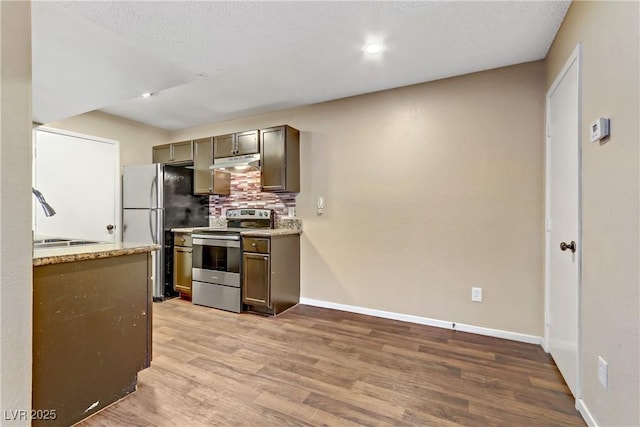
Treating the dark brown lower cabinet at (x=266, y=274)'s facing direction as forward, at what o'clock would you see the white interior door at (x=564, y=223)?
The white interior door is roughly at 9 o'clock from the dark brown lower cabinet.

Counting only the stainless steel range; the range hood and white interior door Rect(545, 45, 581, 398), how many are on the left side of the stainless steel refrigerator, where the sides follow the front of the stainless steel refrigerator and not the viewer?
3

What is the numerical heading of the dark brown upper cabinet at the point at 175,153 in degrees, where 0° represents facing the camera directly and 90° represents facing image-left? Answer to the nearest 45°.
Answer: approximately 45°

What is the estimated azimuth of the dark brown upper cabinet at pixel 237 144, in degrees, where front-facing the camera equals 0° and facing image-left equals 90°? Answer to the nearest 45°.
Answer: approximately 45°

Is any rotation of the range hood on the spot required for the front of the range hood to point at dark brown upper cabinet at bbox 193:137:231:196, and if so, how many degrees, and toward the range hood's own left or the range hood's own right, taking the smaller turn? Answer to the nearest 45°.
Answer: approximately 90° to the range hood's own right

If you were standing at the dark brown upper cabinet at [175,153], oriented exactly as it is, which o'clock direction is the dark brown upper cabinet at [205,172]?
the dark brown upper cabinet at [205,172] is roughly at 9 o'clock from the dark brown upper cabinet at [175,153].

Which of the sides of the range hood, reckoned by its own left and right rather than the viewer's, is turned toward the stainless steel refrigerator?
right

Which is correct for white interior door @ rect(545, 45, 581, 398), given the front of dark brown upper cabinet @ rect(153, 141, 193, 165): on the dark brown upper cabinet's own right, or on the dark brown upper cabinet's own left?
on the dark brown upper cabinet's own left

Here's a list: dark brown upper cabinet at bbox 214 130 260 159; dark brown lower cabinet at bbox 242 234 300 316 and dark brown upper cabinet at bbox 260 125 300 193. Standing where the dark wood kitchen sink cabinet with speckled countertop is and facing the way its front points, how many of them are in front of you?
3

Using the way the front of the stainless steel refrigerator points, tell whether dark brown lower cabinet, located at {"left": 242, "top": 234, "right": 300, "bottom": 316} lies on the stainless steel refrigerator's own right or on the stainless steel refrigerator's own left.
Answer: on the stainless steel refrigerator's own left

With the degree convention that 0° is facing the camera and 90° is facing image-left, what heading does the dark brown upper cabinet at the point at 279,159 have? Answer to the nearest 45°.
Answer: approximately 45°

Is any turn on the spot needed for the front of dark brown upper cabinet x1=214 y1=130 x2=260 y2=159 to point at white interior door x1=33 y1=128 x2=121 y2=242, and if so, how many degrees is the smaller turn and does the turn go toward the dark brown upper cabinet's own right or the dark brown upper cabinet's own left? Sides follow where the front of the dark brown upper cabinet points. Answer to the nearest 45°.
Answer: approximately 45° to the dark brown upper cabinet's own right

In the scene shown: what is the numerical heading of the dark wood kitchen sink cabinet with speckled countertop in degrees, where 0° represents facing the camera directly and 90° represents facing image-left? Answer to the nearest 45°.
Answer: approximately 225°
